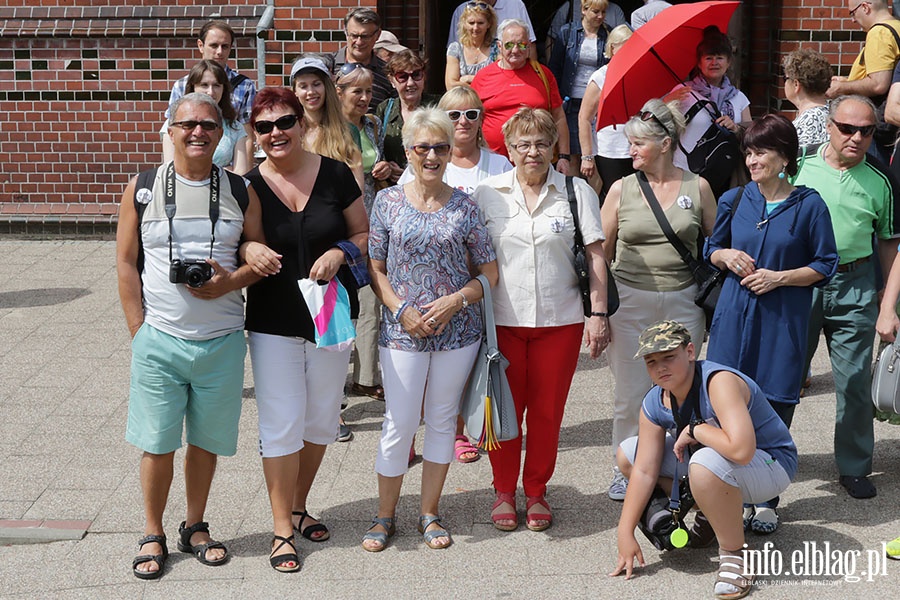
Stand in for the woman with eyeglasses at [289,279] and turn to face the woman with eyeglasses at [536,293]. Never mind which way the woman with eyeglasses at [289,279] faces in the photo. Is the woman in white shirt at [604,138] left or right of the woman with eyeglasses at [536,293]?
left

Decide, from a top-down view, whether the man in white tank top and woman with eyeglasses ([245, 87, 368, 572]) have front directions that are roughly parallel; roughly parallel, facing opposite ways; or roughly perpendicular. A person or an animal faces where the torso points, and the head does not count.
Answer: roughly parallel

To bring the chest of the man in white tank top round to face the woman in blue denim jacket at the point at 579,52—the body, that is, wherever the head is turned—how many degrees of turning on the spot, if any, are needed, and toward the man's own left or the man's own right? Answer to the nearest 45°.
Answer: approximately 135° to the man's own left

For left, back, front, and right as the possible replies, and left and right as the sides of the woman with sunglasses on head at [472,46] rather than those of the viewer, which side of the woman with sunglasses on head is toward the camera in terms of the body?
front

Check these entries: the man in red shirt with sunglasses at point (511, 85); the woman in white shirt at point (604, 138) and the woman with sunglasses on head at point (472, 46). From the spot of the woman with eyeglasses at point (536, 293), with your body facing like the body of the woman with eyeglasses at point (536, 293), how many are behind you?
3

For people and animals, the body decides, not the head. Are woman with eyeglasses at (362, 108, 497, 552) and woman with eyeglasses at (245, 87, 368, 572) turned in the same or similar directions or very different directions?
same or similar directions

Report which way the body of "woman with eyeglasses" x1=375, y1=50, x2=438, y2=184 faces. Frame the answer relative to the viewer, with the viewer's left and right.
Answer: facing the viewer

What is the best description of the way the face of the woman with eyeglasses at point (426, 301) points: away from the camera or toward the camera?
toward the camera

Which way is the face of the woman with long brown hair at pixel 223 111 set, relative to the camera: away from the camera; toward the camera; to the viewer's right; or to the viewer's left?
toward the camera

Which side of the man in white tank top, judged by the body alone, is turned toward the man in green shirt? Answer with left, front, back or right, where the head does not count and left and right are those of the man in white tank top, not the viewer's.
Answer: left

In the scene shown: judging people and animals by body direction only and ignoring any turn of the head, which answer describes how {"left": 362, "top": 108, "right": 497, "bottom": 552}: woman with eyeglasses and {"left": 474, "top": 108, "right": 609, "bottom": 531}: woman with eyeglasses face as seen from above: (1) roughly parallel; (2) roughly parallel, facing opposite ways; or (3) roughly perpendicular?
roughly parallel

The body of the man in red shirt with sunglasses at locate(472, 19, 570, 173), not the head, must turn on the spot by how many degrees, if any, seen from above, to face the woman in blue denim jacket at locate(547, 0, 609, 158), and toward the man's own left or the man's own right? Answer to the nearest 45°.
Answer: approximately 180°
